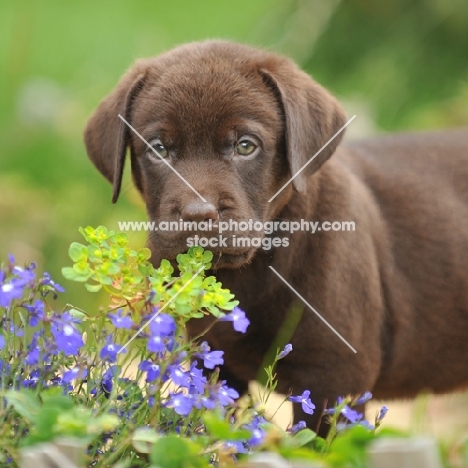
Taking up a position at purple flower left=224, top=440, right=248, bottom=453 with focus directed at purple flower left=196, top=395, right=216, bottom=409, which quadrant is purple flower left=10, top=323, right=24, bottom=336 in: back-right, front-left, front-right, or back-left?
front-left

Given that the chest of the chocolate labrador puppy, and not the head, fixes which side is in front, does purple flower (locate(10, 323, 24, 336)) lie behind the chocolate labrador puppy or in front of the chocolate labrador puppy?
in front

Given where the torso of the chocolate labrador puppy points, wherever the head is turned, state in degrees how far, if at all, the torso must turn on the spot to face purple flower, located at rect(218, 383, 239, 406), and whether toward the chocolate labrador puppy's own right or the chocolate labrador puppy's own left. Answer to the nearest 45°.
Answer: approximately 45° to the chocolate labrador puppy's own left

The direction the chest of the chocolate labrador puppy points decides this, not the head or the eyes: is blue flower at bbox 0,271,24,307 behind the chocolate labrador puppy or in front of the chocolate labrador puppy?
in front

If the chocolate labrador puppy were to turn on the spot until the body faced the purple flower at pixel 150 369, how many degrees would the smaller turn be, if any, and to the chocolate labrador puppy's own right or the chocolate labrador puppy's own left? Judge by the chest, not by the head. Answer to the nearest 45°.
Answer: approximately 45° to the chocolate labrador puppy's own left

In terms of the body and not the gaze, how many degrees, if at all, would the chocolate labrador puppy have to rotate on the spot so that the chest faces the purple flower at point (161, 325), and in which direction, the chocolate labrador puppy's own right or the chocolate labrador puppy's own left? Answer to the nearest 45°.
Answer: approximately 45° to the chocolate labrador puppy's own left

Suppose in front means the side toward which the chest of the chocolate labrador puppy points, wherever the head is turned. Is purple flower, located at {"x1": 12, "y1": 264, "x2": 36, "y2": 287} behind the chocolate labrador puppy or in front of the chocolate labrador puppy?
in front

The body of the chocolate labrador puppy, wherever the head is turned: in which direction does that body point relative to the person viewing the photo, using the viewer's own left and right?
facing the viewer and to the left of the viewer

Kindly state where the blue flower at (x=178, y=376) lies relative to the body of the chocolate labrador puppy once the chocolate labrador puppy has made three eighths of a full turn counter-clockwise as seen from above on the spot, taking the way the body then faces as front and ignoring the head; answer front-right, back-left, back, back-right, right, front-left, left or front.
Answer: right

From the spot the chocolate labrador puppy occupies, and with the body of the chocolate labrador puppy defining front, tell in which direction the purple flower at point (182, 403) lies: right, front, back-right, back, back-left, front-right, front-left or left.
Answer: front-left
